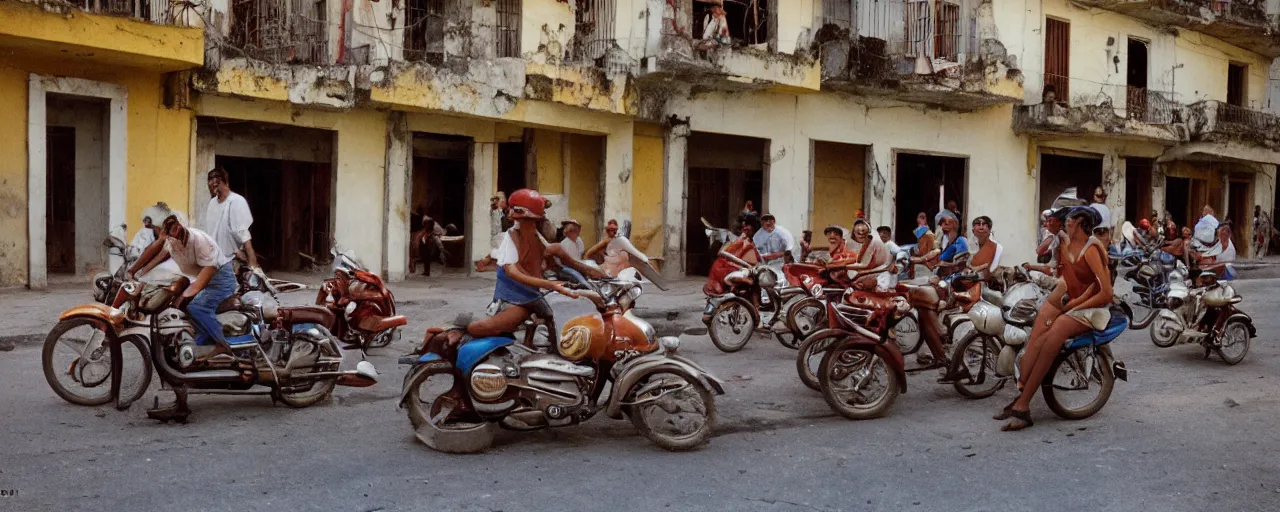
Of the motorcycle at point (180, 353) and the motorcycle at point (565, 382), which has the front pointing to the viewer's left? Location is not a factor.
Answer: the motorcycle at point (180, 353)

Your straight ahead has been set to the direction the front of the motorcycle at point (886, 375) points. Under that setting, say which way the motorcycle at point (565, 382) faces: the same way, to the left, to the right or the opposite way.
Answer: the opposite way

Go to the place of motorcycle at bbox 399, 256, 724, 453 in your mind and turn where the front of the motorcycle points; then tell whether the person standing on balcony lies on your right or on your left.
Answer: on your left

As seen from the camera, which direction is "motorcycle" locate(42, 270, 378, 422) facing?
to the viewer's left

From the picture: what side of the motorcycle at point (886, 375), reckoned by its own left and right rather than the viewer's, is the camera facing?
left

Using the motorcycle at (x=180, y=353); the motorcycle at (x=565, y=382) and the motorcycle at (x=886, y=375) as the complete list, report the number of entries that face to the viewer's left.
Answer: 2

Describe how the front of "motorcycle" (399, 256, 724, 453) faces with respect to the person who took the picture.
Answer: facing to the right of the viewer

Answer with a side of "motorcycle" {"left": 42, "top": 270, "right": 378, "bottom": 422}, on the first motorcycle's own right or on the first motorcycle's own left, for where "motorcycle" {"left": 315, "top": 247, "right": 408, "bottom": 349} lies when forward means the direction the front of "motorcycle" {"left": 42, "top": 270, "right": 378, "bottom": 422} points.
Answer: on the first motorcycle's own right

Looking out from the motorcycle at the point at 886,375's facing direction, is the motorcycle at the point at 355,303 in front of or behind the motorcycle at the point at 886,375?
in front

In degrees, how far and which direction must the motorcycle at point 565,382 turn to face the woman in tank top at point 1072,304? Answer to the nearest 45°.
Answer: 0° — it already faces them

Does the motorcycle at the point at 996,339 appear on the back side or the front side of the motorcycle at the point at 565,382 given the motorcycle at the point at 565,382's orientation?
on the front side

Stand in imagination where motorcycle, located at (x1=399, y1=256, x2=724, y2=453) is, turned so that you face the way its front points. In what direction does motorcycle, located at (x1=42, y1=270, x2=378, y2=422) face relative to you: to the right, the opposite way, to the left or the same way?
the opposite way
